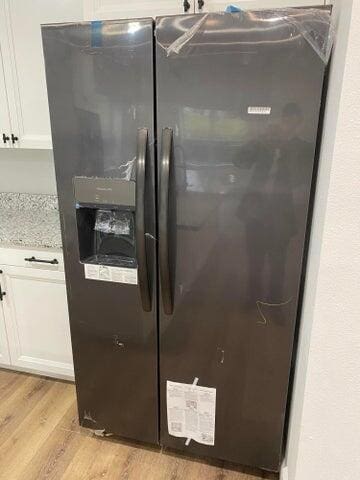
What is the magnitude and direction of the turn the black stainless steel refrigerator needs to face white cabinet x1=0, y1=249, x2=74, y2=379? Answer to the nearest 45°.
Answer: approximately 135° to its right

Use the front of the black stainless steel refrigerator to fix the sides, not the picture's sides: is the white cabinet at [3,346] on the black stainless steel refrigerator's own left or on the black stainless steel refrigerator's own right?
on the black stainless steel refrigerator's own right

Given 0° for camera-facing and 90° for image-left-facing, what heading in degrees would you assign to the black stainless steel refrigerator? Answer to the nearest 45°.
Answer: approximately 0°
